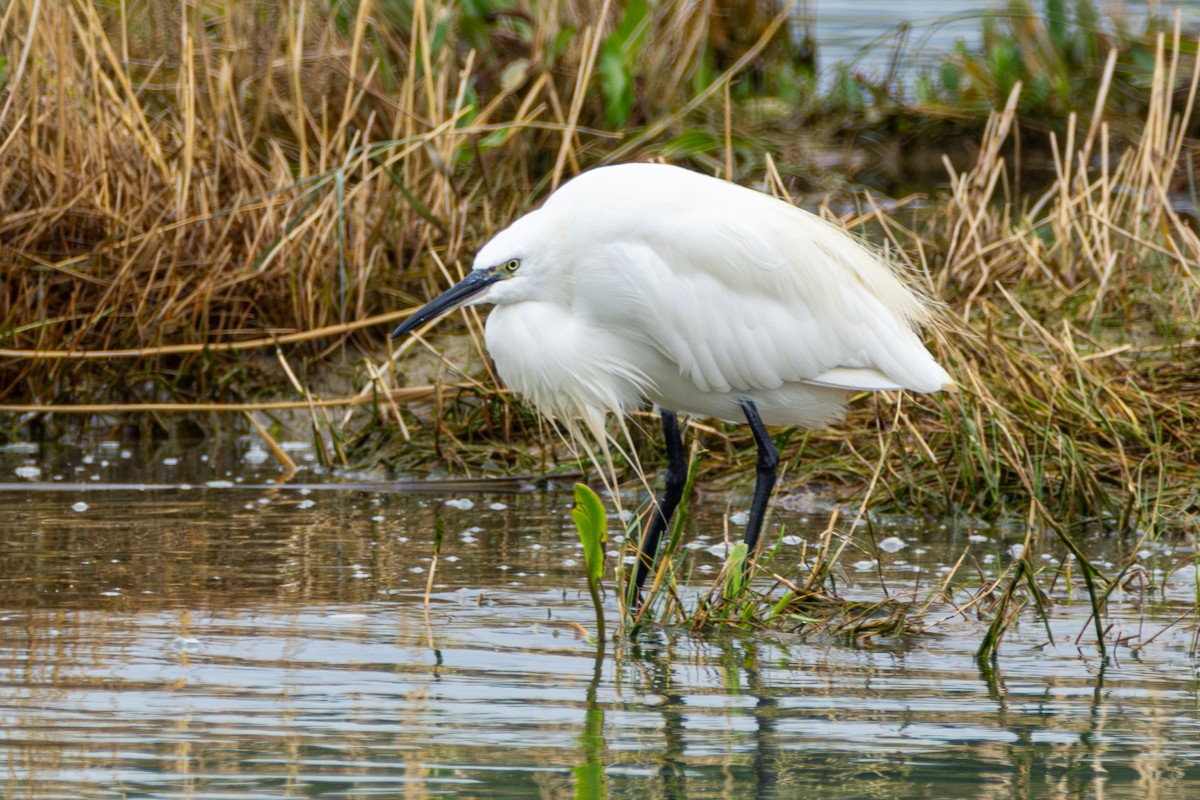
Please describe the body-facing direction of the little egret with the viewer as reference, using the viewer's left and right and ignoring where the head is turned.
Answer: facing to the left of the viewer

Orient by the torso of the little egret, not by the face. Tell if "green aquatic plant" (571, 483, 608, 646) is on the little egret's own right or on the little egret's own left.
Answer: on the little egret's own left
